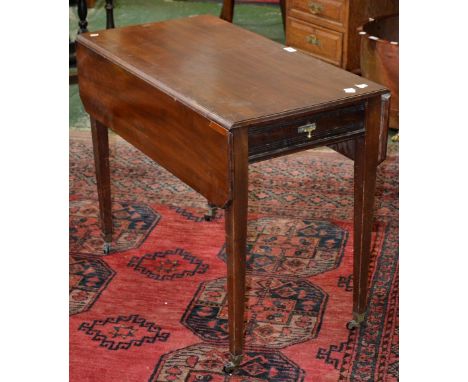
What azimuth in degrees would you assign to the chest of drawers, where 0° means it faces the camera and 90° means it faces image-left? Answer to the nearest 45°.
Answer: approximately 45°

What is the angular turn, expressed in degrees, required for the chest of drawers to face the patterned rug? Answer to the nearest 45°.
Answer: approximately 45° to its left

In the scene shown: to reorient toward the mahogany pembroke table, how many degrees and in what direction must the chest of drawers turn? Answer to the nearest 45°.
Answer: approximately 45° to its left
